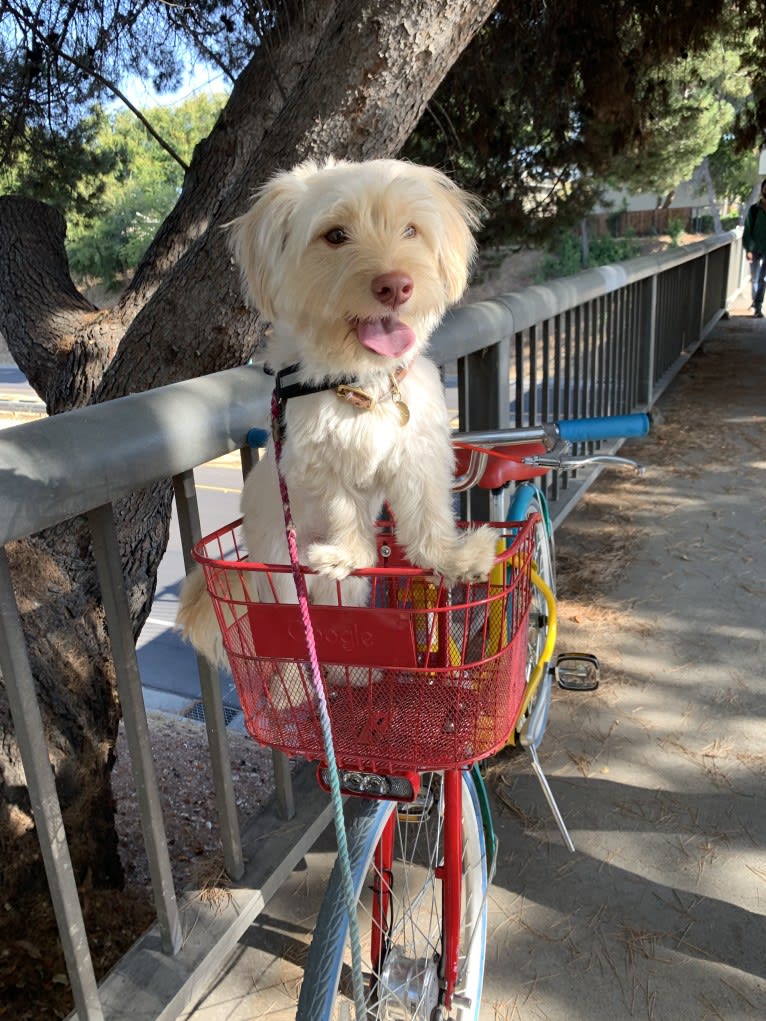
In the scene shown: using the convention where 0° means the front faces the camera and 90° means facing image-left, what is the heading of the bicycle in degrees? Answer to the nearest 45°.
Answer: approximately 45°

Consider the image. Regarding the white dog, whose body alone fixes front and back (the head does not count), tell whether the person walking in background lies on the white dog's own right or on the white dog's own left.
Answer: on the white dog's own left

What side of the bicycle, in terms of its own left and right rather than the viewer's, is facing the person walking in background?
back
